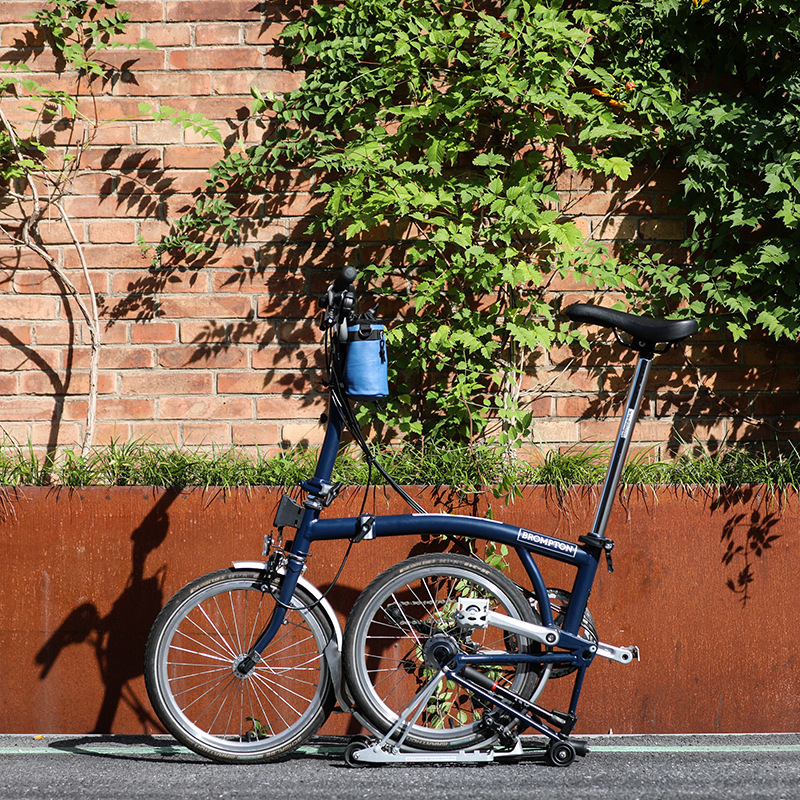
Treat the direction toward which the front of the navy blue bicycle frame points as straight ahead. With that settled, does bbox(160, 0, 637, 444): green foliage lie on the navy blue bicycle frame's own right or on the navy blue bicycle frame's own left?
on the navy blue bicycle frame's own right

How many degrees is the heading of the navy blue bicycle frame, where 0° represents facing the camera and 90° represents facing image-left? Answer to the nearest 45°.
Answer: approximately 90°

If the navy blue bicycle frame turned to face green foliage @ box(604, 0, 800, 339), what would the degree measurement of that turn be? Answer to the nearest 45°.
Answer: approximately 135° to its right
